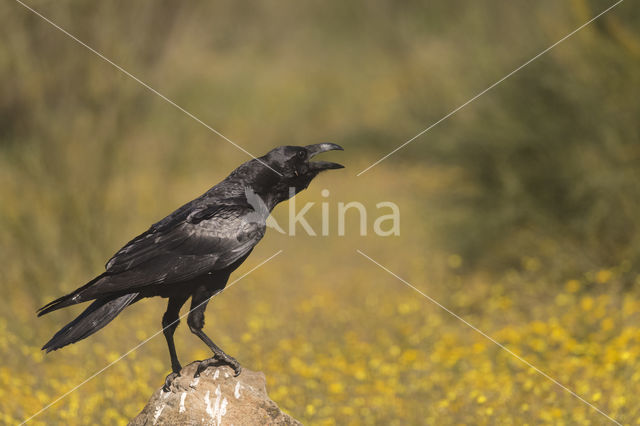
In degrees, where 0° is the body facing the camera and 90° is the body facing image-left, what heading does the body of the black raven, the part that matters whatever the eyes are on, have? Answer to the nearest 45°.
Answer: approximately 270°
